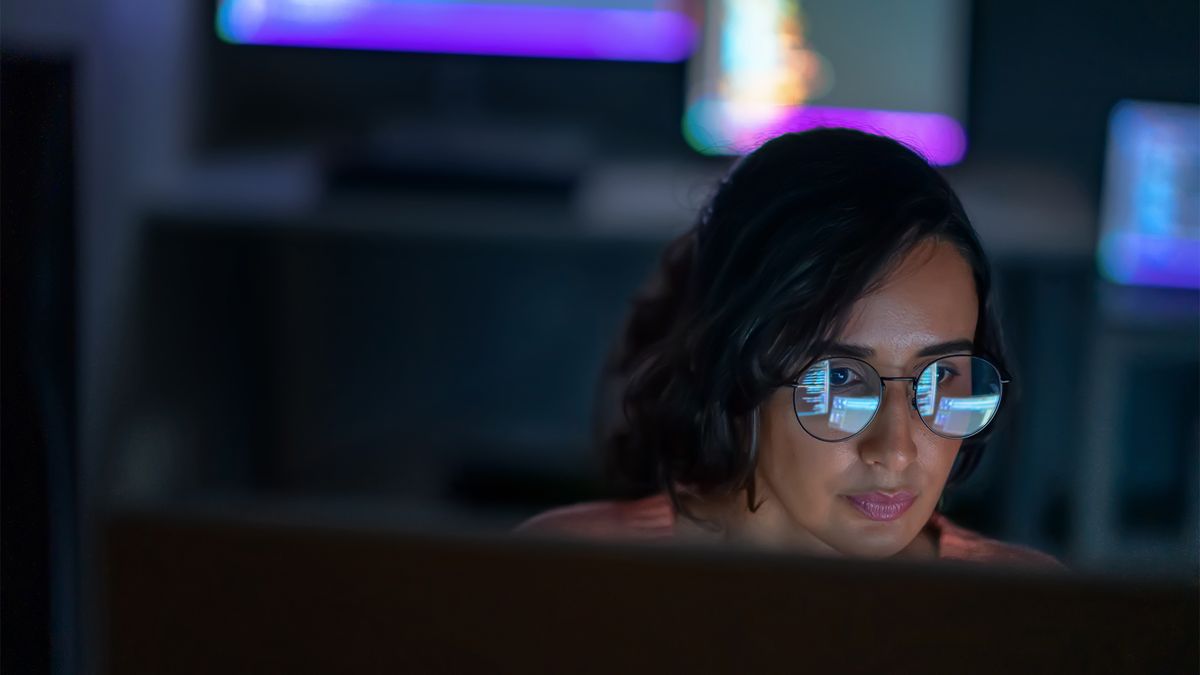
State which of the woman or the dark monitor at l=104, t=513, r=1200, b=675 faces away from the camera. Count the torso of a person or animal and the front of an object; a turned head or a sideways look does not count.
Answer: the dark monitor

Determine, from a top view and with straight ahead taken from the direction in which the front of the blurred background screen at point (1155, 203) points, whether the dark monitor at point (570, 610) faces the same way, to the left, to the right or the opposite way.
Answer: the opposite way

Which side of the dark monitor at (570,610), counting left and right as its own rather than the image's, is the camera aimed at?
back

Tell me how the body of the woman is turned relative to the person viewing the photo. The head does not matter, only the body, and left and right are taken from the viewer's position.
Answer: facing the viewer and to the right of the viewer

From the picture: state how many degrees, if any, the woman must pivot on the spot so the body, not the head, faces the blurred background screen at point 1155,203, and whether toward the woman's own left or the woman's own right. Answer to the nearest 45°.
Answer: approximately 135° to the woman's own left

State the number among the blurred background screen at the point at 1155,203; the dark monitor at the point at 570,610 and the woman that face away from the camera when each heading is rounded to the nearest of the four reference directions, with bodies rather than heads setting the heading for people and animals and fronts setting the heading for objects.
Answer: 1

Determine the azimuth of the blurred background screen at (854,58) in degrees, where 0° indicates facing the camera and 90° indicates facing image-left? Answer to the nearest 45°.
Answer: approximately 0°

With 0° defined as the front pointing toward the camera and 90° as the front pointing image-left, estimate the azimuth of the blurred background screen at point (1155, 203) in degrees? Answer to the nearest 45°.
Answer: approximately 0°

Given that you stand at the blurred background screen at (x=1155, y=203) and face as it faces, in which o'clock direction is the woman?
The woman is roughly at 12 o'clock from the blurred background screen.
